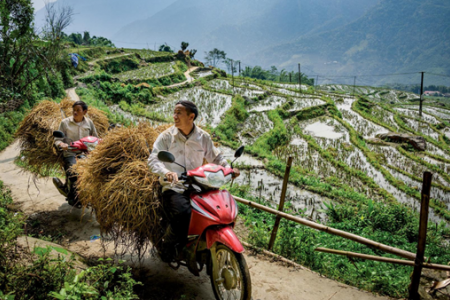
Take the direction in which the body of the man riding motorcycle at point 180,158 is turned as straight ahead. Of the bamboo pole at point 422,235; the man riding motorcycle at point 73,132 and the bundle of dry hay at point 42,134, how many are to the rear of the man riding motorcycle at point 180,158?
2

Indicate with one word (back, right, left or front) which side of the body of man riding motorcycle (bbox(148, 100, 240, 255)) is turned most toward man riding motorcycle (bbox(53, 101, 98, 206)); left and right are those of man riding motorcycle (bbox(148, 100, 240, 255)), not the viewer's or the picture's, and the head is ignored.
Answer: back

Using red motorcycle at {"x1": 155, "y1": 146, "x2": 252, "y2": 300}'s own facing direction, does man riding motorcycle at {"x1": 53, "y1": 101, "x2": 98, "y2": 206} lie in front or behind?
behind

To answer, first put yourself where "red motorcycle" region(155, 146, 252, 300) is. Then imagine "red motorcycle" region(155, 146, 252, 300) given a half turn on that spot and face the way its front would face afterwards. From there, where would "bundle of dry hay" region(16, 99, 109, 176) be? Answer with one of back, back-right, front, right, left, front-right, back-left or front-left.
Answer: front

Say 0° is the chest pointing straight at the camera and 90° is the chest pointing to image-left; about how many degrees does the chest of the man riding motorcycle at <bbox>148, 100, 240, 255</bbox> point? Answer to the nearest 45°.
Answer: approximately 315°

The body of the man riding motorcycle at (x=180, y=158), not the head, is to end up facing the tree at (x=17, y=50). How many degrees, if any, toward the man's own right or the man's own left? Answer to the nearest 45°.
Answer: approximately 180°

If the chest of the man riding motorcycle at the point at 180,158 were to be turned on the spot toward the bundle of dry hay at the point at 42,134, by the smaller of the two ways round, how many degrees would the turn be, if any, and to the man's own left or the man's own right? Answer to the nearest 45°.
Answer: approximately 180°

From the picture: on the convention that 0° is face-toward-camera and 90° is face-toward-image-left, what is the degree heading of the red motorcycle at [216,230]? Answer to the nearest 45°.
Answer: approximately 315°
